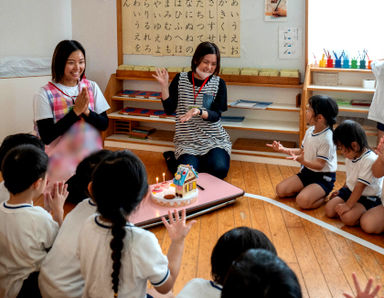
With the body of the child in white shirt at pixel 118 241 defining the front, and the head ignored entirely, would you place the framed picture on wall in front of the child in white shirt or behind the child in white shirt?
in front

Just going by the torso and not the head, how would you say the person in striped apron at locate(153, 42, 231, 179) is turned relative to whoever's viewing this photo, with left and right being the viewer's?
facing the viewer

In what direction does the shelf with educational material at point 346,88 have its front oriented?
toward the camera

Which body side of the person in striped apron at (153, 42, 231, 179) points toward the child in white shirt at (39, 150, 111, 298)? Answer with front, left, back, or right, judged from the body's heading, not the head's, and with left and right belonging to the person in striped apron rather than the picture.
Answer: front

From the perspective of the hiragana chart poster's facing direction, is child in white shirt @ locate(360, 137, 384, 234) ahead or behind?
ahead

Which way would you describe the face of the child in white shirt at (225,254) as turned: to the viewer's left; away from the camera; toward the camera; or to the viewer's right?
away from the camera

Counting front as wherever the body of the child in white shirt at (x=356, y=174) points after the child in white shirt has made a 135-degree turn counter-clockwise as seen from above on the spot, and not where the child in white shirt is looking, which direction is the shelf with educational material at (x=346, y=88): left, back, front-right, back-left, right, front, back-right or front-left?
left

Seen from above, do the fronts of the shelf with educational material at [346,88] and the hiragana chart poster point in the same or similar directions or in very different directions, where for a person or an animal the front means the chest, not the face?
same or similar directions

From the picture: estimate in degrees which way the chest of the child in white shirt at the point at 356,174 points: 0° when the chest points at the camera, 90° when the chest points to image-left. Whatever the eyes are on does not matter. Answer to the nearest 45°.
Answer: approximately 45°

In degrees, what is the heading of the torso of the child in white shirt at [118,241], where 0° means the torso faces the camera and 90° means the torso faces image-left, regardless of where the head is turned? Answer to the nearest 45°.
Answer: approximately 180°

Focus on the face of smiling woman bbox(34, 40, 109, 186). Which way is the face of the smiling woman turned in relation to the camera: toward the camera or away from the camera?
toward the camera

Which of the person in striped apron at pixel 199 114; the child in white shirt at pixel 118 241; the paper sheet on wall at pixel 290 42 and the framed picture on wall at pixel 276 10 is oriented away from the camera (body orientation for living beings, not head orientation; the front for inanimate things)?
the child in white shirt

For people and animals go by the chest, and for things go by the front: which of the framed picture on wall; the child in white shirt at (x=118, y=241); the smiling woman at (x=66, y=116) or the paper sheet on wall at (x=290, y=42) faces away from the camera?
the child in white shirt

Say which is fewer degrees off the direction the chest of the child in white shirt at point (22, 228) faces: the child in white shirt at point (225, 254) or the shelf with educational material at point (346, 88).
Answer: the shelf with educational material
